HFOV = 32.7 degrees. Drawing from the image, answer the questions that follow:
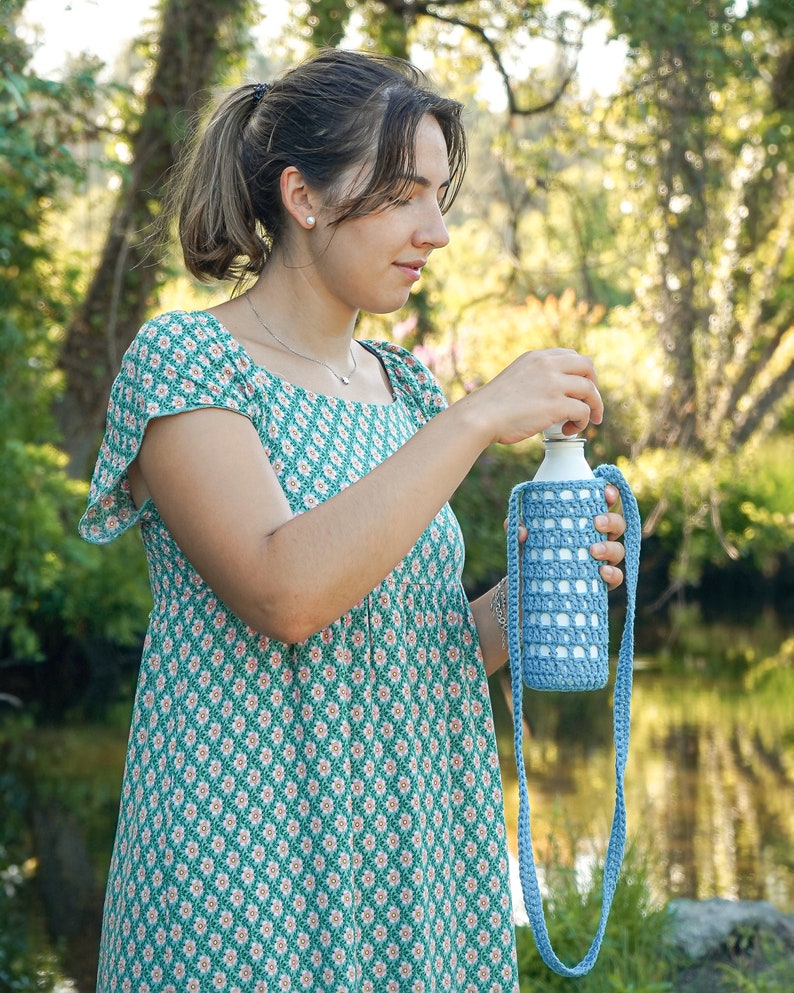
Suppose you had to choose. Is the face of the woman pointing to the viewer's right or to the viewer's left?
to the viewer's right

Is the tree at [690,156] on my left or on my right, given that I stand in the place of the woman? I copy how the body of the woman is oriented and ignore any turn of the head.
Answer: on my left

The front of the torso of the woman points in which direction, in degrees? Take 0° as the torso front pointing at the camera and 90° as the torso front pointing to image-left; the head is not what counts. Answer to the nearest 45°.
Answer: approximately 315°
